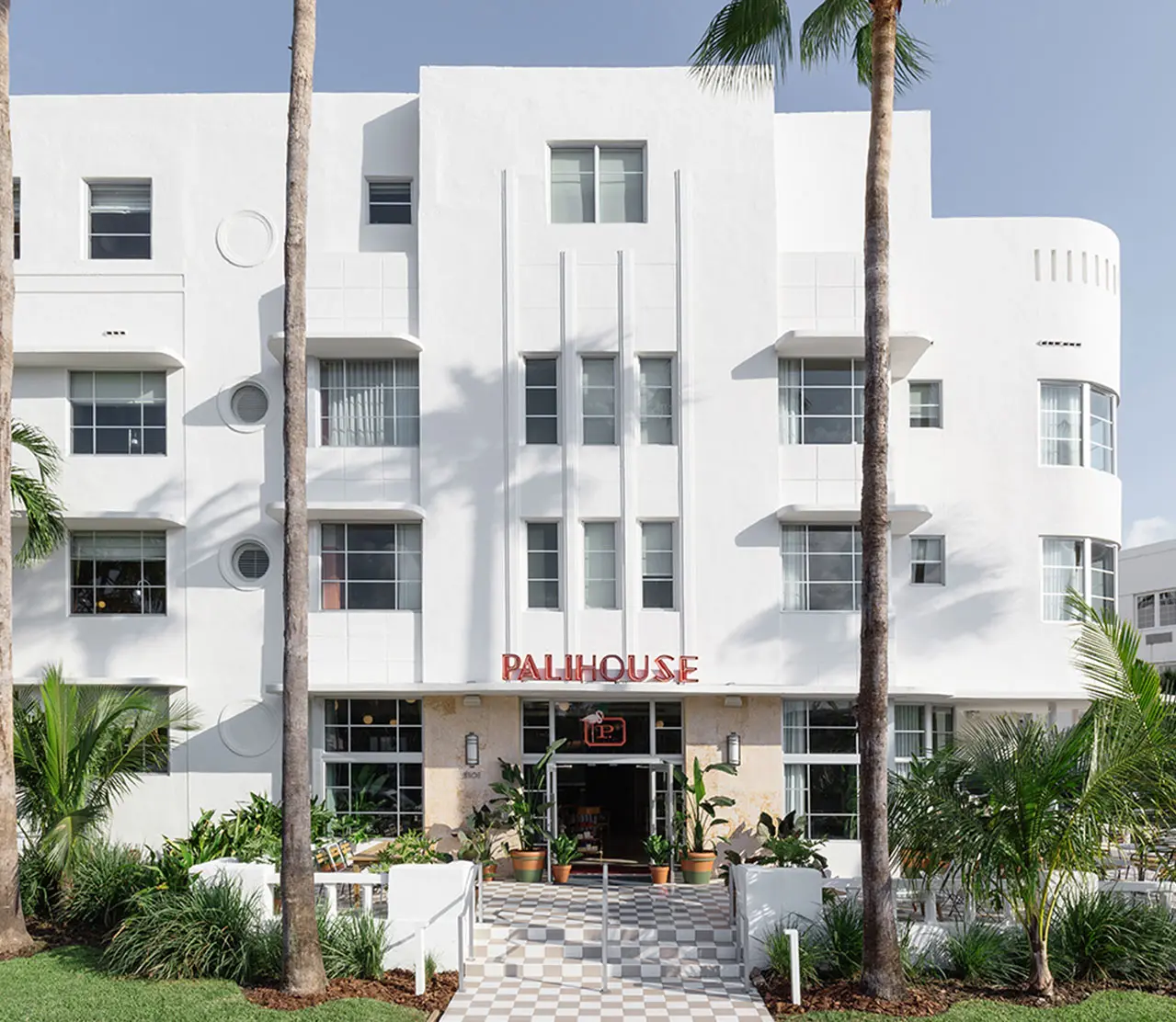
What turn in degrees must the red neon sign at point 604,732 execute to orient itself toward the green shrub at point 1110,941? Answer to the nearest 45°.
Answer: approximately 45° to its left

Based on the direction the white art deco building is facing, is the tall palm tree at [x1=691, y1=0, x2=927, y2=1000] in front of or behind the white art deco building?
in front

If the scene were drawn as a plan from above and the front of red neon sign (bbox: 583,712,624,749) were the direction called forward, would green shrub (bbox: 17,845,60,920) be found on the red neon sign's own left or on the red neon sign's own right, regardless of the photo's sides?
on the red neon sign's own right

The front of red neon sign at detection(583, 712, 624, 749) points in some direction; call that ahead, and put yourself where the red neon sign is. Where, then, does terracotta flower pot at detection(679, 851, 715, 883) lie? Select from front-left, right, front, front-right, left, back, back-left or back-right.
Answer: front-left

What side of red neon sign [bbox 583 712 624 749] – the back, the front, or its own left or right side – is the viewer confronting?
front

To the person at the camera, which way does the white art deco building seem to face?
facing the viewer

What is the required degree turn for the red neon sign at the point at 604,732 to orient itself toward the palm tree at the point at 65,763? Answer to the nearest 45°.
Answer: approximately 45° to its right
